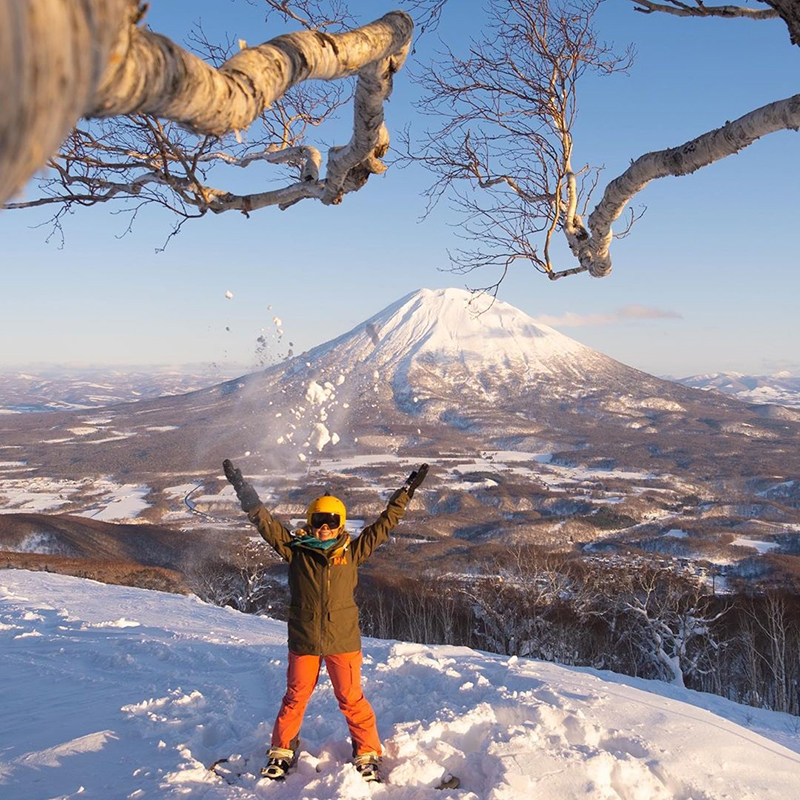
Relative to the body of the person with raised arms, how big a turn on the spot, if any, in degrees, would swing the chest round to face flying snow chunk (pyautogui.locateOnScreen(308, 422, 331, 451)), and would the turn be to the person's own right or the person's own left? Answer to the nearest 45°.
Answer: approximately 180°

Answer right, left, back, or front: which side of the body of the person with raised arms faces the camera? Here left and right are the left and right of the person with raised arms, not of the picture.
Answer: front

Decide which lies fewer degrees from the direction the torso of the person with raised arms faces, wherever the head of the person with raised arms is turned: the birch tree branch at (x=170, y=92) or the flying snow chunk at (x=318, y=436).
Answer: the birch tree branch

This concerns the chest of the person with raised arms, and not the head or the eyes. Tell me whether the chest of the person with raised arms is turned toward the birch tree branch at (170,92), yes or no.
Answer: yes

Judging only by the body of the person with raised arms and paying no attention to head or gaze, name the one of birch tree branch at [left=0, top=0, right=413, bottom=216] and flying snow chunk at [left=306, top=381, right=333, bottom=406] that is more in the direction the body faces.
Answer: the birch tree branch

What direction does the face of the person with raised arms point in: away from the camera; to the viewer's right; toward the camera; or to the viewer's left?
toward the camera
